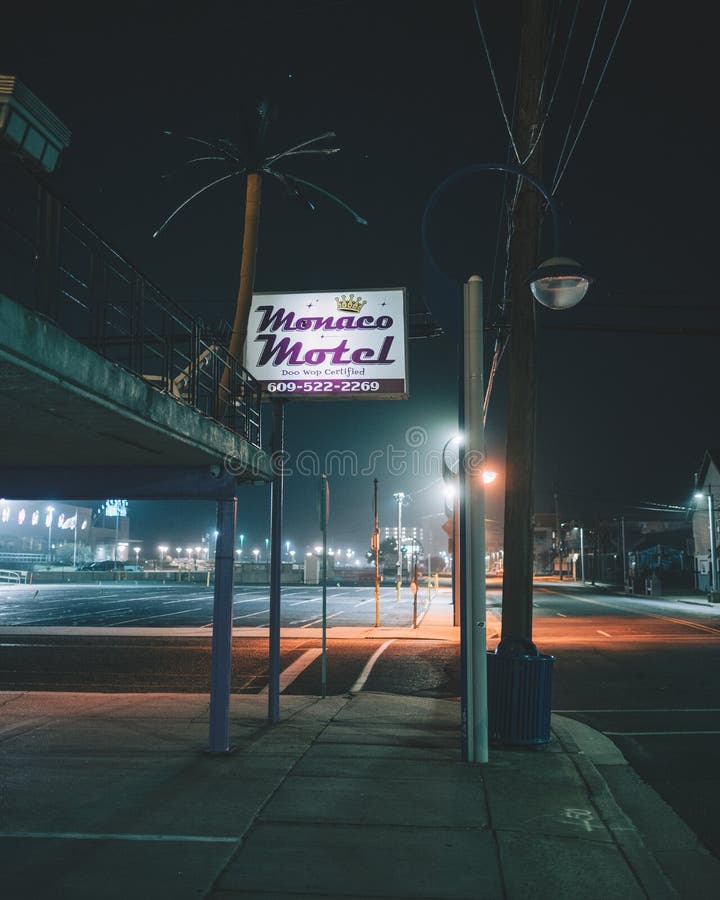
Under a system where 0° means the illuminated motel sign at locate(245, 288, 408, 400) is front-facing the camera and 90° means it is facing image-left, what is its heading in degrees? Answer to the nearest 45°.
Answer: approximately 0°

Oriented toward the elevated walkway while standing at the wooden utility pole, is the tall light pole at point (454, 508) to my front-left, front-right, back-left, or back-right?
back-right

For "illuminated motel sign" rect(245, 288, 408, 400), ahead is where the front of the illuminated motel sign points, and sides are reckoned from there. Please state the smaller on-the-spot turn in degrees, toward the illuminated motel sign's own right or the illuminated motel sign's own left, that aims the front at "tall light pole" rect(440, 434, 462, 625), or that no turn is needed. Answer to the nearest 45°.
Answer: approximately 180°

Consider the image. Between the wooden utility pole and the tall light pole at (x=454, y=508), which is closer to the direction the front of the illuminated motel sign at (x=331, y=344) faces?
the wooden utility pole

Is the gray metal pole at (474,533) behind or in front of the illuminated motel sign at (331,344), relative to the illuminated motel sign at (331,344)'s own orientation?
in front

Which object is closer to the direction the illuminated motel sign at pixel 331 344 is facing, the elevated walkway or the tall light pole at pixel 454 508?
the elevated walkway

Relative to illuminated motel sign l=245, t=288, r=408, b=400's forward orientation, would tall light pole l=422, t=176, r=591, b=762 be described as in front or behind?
in front

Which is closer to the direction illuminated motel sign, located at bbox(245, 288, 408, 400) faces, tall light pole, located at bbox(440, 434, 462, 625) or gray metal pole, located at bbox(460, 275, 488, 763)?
the gray metal pole
